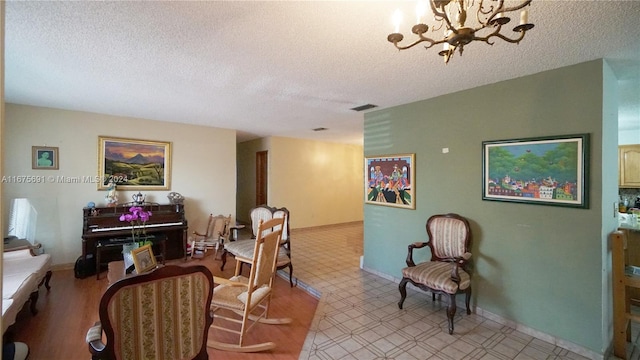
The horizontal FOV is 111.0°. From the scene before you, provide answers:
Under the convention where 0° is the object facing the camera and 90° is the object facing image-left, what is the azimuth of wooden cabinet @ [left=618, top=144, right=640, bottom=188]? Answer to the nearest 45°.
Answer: approximately 0°

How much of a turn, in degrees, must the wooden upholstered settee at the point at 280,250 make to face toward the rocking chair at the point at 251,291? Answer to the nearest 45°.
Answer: approximately 45° to its left

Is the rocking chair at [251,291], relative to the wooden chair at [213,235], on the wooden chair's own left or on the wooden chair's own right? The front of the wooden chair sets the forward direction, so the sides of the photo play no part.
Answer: on the wooden chair's own left

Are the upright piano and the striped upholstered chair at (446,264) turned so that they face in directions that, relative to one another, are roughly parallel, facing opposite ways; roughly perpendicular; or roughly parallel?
roughly perpendicular

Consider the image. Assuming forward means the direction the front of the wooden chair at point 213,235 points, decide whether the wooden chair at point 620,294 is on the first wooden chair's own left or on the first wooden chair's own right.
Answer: on the first wooden chair's own left

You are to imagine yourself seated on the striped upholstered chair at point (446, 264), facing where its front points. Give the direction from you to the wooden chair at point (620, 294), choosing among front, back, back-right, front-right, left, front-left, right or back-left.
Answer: back-left

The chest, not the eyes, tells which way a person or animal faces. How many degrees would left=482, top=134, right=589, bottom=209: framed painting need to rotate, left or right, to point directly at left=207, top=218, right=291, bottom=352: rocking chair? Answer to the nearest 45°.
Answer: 0° — it already faces it

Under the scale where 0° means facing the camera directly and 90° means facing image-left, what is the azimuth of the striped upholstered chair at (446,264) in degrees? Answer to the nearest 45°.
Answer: approximately 45°

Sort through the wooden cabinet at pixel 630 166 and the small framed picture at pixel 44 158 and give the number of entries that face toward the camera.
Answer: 2

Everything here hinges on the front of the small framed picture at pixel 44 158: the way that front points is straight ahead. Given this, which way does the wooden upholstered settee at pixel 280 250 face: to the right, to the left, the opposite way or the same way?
to the right

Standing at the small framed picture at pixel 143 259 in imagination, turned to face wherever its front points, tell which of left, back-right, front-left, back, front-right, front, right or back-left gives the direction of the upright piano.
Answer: back-left

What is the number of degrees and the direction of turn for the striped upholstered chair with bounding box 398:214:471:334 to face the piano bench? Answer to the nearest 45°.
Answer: approximately 45° to its right
